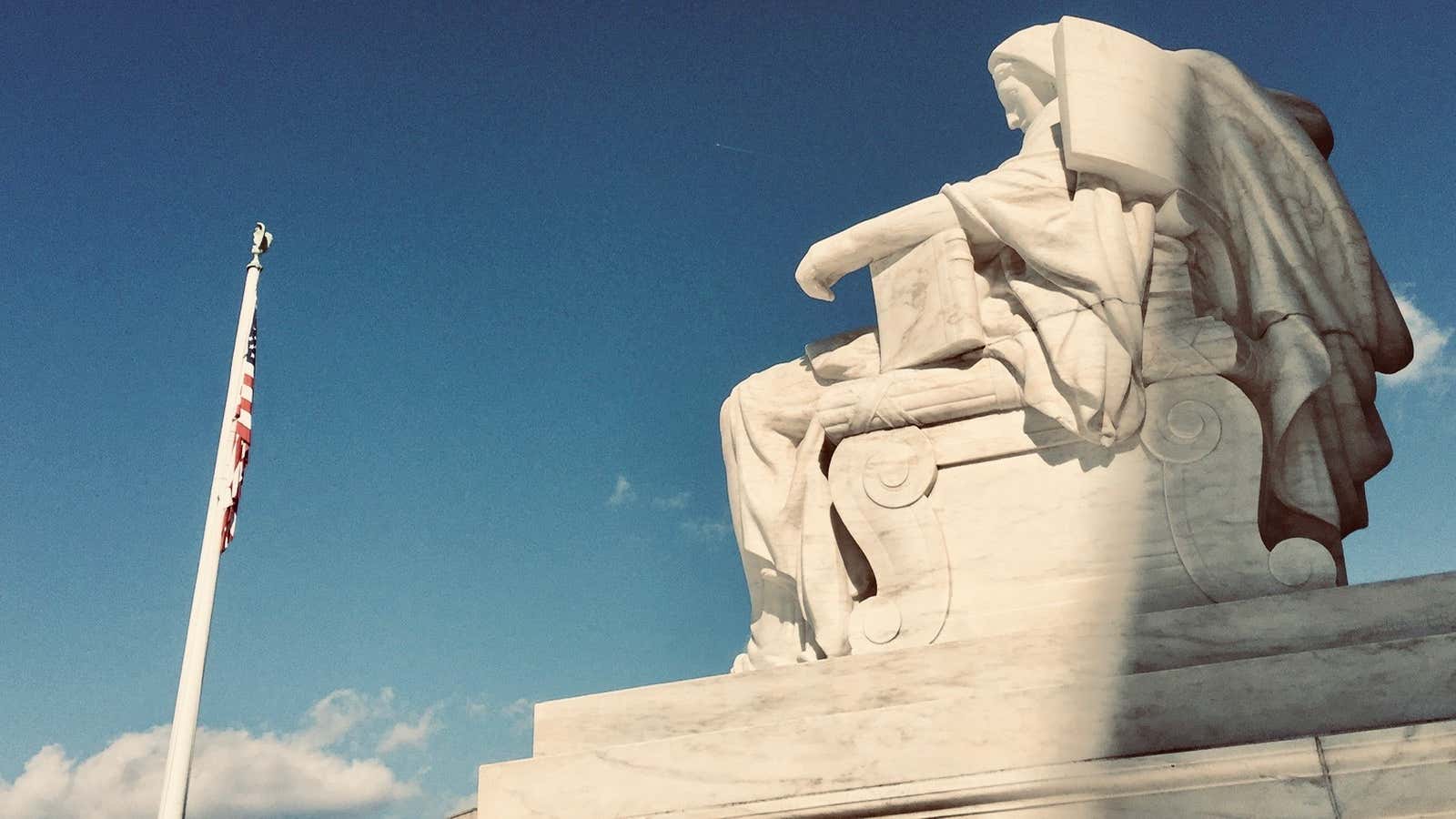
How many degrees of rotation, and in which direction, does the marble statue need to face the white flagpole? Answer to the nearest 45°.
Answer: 0° — it already faces it

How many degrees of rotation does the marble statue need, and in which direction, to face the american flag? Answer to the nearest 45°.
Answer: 0° — it already faces it

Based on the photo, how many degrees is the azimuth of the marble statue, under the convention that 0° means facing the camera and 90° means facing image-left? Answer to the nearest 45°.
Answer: approximately 90°
